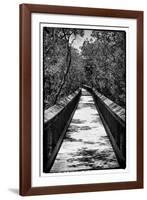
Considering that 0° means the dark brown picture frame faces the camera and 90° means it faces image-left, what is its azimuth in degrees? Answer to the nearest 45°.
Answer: approximately 315°
